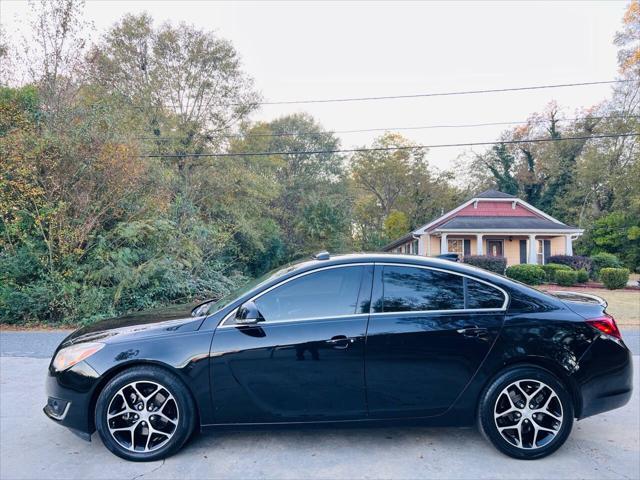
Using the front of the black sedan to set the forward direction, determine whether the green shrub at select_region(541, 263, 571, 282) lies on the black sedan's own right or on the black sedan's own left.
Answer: on the black sedan's own right

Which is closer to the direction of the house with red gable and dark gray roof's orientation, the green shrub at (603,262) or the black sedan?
the black sedan

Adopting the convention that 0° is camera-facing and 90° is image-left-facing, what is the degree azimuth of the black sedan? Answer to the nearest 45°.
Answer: approximately 90°

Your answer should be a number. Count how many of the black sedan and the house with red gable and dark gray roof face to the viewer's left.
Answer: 1

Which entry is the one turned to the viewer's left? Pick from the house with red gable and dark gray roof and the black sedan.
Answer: the black sedan

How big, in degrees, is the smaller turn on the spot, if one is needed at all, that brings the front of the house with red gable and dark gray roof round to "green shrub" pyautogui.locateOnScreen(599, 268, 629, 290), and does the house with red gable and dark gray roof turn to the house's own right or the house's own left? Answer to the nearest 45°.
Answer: approximately 45° to the house's own left

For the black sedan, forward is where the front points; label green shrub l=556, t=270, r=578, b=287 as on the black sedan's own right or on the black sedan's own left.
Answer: on the black sedan's own right

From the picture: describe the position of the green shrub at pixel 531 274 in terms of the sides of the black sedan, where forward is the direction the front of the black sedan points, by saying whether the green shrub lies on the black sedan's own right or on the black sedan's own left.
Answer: on the black sedan's own right

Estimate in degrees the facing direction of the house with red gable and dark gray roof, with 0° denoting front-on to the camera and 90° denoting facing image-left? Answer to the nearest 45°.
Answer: approximately 0°

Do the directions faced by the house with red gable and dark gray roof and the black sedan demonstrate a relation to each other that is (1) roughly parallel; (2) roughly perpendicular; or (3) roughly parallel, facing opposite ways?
roughly perpendicular

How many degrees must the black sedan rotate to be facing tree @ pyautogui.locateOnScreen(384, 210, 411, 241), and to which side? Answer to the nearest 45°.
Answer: approximately 90° to its right
